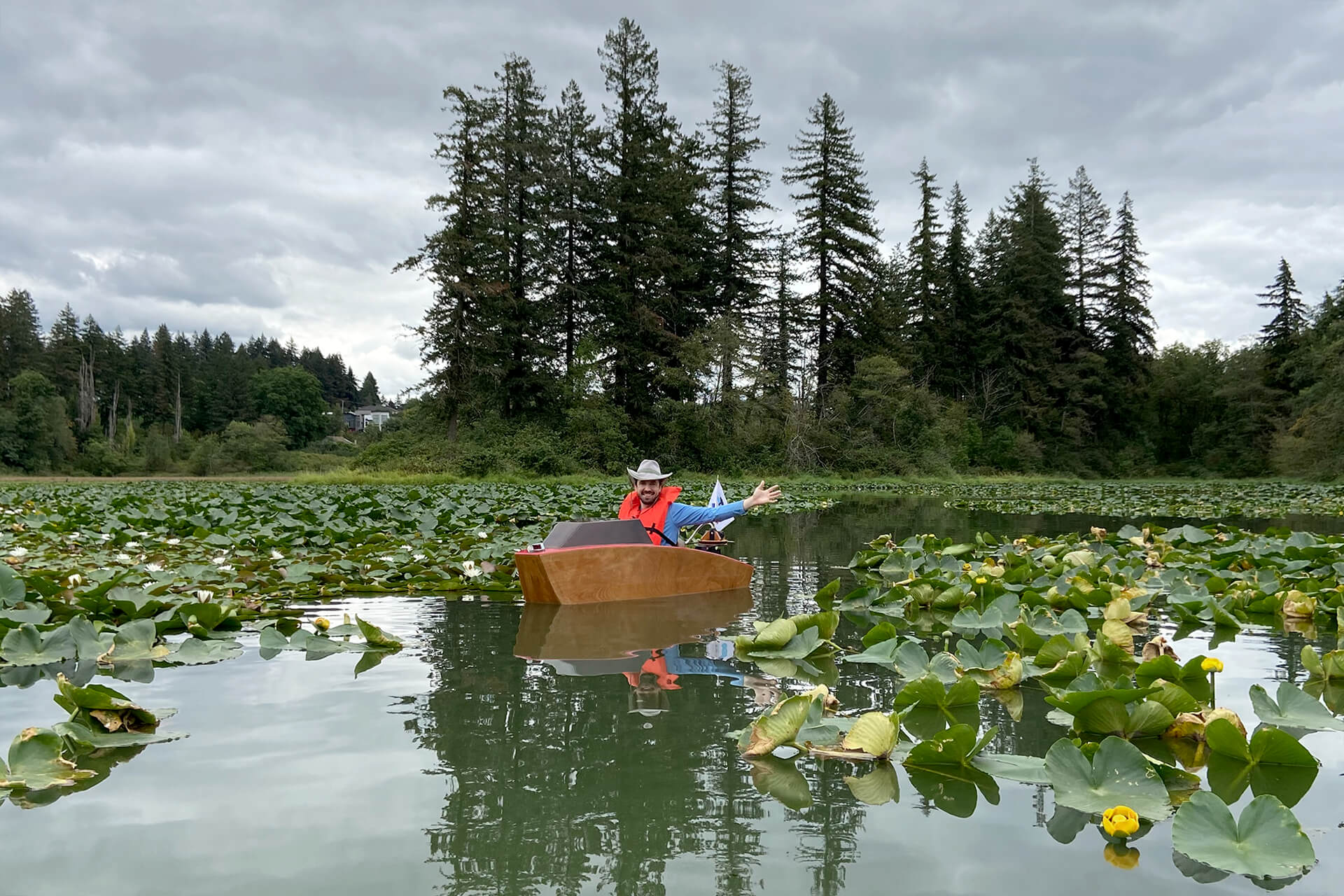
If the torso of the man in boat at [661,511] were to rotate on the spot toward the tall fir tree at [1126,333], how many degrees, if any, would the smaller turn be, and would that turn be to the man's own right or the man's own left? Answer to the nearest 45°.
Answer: approximately 180°

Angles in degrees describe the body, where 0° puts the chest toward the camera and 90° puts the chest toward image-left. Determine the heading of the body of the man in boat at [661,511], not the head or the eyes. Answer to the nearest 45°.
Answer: approximately 45°

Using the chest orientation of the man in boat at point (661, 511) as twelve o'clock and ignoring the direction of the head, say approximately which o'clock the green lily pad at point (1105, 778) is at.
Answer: The green lily pad is roughly at 10 o'clock from the man in boat.

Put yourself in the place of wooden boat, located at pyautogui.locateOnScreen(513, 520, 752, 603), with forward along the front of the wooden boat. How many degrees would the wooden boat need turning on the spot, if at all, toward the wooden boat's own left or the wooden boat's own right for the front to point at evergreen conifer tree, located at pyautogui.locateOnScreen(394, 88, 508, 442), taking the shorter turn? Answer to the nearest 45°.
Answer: approximately 135° to the wooden boat's own right

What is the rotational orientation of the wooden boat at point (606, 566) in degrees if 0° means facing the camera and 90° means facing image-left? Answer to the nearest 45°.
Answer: approximately 45°

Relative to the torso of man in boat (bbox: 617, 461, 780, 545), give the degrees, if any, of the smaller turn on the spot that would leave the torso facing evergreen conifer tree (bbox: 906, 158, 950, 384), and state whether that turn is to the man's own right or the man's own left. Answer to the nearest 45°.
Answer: approximately 135° to the man's own right

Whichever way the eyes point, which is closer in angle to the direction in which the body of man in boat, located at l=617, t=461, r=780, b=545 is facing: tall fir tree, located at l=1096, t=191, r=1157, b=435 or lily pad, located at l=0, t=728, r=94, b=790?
the lily pad

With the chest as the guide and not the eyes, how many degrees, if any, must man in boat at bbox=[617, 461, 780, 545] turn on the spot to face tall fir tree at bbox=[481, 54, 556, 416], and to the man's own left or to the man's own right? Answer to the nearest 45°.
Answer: approximately 135° to the man's own right

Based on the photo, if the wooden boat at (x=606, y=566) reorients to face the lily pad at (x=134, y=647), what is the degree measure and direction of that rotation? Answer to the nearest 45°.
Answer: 0° — it already faces it
